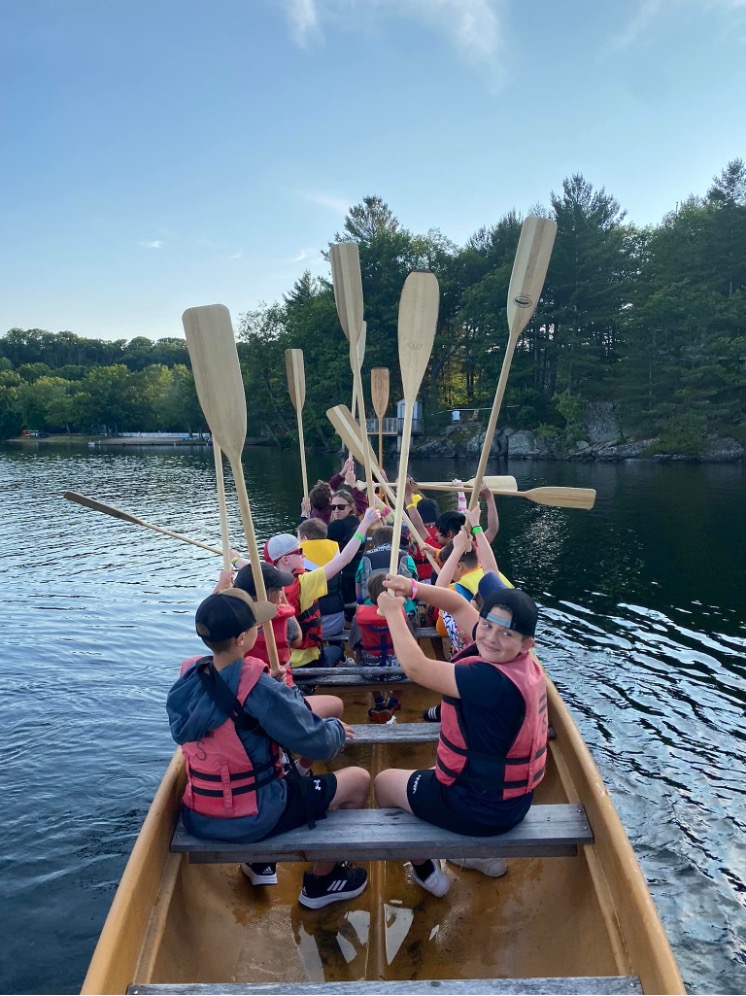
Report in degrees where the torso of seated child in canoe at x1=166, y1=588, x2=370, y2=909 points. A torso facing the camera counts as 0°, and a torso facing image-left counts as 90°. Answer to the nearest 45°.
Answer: approximately 225°

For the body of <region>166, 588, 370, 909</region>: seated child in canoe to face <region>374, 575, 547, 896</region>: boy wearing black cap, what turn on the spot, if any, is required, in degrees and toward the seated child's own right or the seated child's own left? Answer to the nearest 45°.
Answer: approximately 45° to the seated child's own right

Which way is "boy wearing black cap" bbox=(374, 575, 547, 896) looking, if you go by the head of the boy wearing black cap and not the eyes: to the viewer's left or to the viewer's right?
to the viewer's left

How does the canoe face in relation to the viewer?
away from the camera

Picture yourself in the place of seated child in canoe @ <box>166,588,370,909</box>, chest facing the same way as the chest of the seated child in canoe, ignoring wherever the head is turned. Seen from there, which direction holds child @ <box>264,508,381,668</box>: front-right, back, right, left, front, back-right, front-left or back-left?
front-left
